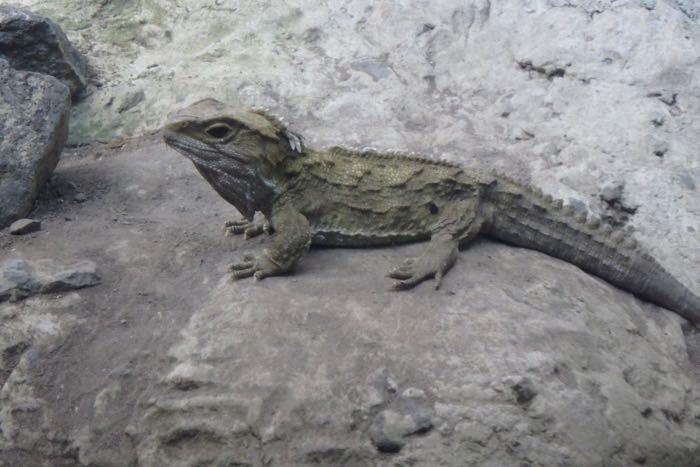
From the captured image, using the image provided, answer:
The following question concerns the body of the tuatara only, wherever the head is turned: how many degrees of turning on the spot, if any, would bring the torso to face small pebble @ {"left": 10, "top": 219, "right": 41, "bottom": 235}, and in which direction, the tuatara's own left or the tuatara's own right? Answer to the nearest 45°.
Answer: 0° — it already faces it

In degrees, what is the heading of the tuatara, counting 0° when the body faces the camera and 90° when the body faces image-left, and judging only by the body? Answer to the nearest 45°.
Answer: approximately 90°

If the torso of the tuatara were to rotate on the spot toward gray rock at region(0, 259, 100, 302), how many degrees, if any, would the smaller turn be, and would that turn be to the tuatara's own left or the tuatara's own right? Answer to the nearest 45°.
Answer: approximately 45° to the tuatara's own left

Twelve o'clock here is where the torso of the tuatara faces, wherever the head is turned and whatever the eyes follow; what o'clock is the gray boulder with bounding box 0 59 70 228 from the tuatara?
The gray boulder is roughly at 12 o'clock from the tuatara.
